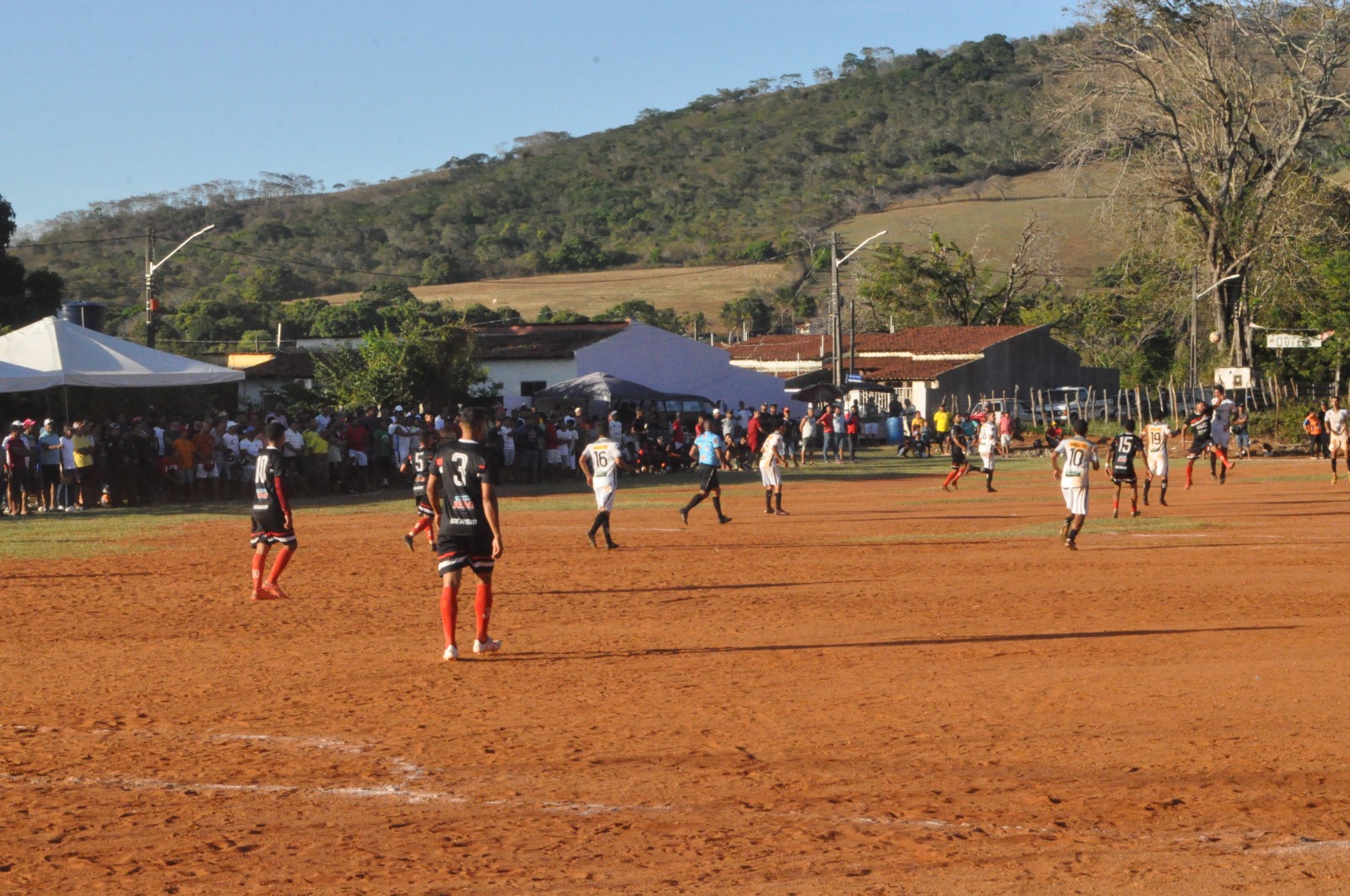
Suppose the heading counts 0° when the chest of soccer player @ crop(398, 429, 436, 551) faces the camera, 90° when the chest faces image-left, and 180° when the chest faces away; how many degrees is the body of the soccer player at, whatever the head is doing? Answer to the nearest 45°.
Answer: approximately 225°

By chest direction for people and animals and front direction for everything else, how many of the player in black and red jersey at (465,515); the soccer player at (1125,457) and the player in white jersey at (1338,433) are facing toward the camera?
1

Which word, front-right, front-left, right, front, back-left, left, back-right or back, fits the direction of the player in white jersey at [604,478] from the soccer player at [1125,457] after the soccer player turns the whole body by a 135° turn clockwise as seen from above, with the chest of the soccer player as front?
right

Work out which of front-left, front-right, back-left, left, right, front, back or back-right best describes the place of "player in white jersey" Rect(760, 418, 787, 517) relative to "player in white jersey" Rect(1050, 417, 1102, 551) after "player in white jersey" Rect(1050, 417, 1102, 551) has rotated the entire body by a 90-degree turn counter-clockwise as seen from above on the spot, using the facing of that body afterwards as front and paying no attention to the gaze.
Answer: front-right

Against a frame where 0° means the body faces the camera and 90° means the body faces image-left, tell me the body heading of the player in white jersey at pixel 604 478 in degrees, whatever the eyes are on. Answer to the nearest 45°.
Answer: approximately 225°

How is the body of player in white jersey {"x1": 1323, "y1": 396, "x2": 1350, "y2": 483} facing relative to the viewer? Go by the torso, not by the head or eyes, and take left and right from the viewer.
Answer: facing the viewer

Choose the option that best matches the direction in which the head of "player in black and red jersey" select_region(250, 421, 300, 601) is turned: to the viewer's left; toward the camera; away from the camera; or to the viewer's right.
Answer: away from the camera

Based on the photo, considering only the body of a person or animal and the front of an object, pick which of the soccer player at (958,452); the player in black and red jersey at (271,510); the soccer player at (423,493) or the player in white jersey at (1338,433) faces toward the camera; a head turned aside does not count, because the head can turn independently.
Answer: the player in white jersey

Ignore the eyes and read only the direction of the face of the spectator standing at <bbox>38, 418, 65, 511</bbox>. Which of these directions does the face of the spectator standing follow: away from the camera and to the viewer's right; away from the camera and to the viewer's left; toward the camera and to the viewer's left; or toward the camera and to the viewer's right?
toward the camera and to the viewer's right

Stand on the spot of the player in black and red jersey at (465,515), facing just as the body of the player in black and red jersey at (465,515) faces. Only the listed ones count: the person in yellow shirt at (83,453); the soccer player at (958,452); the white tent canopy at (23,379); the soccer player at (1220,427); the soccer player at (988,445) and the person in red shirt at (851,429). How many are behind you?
0

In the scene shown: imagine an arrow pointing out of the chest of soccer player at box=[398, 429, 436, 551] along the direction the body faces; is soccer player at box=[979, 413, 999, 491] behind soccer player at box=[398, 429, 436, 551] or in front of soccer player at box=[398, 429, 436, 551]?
in front

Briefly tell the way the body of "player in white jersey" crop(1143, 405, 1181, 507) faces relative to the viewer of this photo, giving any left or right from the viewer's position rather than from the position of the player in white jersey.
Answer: facing away from the viewer

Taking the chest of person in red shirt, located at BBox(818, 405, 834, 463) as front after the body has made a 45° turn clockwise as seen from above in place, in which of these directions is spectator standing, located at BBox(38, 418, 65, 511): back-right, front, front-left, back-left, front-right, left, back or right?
front-right

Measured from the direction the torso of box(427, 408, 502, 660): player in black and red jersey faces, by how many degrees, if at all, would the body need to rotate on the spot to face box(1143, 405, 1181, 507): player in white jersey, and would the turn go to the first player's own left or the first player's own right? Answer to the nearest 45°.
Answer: approximately 45° to the first player's own right

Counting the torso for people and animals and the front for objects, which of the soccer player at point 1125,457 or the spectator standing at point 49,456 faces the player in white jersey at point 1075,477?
the spectator standing

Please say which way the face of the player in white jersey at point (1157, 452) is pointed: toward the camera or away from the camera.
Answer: away from the camera

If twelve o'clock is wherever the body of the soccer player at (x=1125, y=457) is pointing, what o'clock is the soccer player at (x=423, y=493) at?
the soccer player at (x=423, y=493) is roughly at 8 o'clock from the soccer player at (x=1125, y=457).

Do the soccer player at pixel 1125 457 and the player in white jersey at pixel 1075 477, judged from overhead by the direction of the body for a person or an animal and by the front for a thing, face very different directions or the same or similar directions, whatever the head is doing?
same or similar directions

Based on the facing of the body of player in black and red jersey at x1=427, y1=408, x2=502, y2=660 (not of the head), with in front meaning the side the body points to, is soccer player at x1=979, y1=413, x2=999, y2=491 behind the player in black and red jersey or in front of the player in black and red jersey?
in front

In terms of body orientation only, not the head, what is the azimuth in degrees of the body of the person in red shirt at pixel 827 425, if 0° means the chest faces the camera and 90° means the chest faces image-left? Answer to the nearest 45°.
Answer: approximately 315°

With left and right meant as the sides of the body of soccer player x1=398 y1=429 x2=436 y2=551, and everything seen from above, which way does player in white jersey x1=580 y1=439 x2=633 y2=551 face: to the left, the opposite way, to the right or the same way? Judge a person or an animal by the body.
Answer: the same way

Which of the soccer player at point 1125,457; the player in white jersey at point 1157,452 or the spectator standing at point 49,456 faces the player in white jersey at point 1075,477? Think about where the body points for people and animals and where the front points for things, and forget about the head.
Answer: the spectator standing
